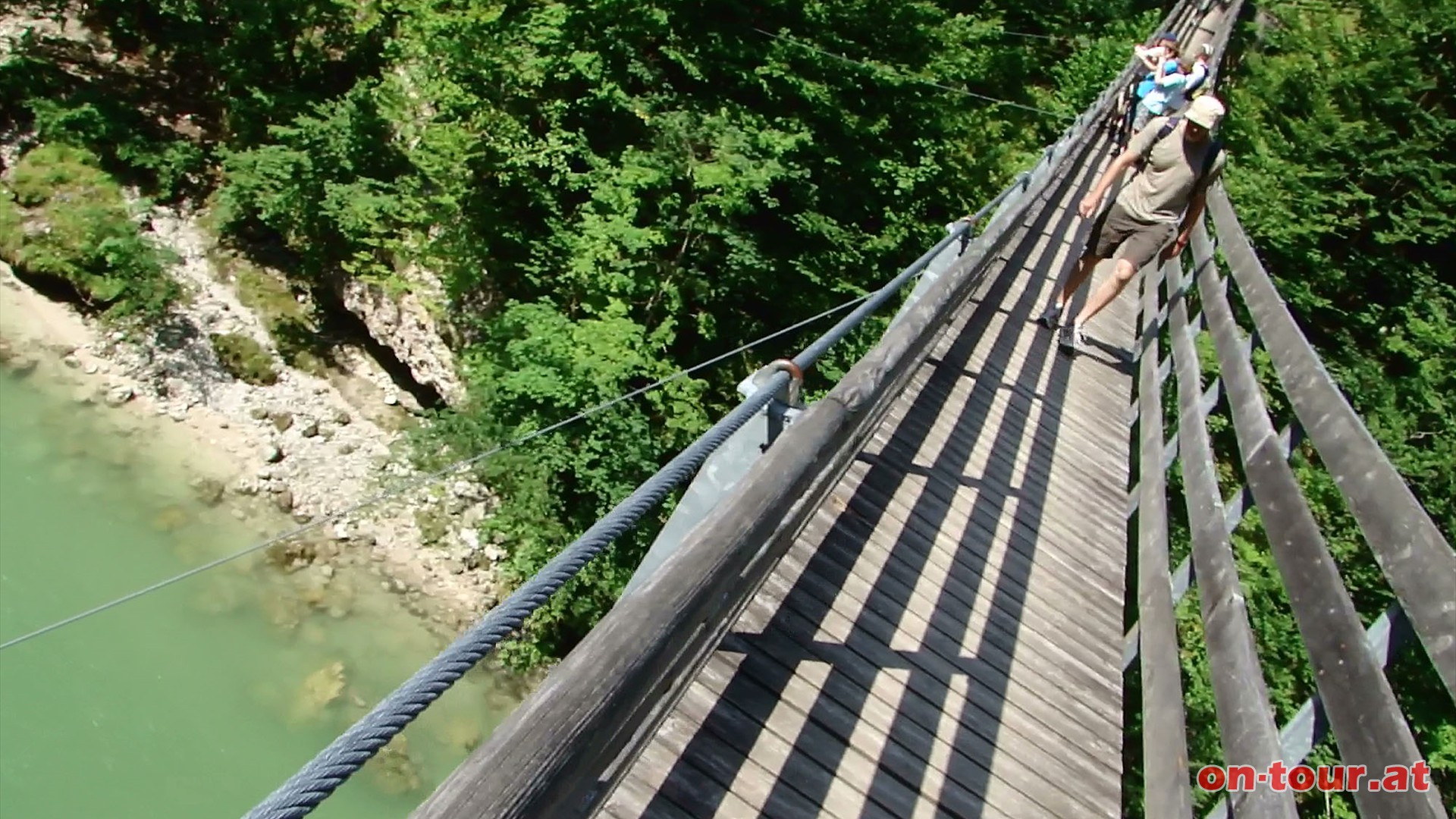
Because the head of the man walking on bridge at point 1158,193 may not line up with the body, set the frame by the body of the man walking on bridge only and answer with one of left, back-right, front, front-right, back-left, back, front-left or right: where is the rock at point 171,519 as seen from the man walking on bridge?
right

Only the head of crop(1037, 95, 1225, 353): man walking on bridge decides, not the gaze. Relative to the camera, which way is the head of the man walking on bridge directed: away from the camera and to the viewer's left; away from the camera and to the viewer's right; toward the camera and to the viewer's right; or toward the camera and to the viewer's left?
toward the camera and to the viewer's left

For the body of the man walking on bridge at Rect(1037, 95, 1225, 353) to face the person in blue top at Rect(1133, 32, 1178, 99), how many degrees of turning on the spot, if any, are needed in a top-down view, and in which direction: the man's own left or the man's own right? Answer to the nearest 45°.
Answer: approximately 180°

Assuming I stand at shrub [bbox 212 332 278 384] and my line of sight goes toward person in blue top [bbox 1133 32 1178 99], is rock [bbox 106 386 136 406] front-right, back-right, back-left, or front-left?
back-right

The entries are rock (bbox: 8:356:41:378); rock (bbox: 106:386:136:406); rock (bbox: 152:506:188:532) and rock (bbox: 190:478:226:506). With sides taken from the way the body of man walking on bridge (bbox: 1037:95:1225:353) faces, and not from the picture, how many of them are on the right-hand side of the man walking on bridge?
4

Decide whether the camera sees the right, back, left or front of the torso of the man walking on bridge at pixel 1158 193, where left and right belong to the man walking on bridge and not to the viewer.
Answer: front

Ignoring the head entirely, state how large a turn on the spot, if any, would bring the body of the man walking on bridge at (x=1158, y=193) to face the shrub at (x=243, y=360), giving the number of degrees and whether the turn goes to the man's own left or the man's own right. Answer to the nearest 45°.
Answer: approximately 90° to the man's own right

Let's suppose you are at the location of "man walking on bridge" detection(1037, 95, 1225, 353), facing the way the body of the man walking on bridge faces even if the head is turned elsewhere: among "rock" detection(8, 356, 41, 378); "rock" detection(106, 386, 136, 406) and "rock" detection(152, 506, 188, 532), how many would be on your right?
3

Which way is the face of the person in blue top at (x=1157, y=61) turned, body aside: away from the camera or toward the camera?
toward the camera
